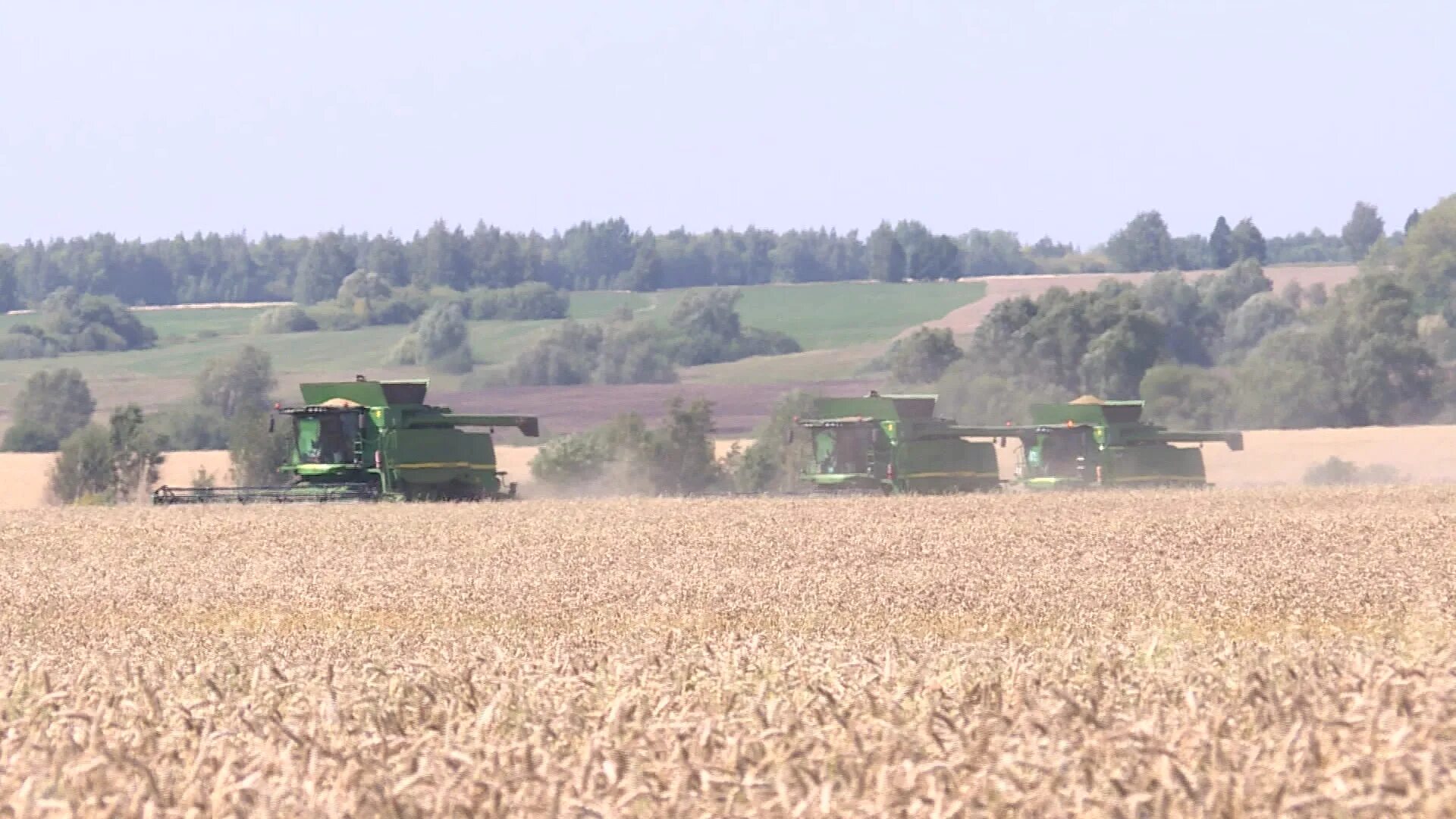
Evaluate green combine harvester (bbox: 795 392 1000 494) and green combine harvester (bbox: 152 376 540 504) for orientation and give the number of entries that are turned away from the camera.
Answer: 0

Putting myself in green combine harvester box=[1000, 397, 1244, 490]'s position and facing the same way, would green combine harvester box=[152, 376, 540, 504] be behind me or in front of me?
in front

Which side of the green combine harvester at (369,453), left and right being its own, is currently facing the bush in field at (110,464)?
right

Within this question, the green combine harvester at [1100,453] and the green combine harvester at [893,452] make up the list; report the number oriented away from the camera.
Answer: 0

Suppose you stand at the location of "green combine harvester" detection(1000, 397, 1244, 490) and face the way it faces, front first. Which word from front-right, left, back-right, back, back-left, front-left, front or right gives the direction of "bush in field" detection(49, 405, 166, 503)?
front-right

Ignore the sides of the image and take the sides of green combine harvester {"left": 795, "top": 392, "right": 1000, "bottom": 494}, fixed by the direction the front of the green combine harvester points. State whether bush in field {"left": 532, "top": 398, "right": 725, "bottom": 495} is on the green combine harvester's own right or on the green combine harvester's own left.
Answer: on the green combine harvester's own right
